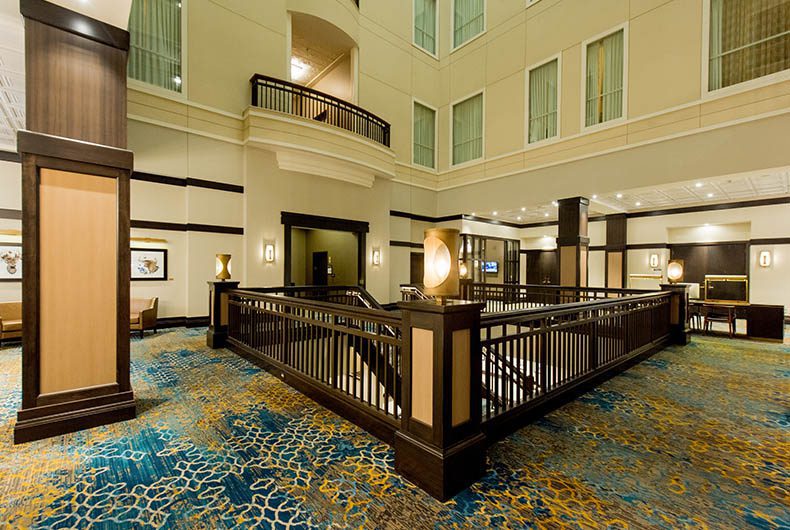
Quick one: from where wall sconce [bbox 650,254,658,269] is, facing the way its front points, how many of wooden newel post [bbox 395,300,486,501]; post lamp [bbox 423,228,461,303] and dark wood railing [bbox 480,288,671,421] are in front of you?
3

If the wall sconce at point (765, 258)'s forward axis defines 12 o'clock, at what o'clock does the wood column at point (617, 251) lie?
The wood column is roughly at 3 o'clock from the wall sconce.

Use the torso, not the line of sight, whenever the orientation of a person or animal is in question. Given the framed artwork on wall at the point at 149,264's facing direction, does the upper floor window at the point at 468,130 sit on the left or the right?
on its left

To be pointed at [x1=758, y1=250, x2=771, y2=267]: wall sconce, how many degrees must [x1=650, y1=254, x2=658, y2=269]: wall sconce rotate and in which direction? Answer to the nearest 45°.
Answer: approximately 90° to its left

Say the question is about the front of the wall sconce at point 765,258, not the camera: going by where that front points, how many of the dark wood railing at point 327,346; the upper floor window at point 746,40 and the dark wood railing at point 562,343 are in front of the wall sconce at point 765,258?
3

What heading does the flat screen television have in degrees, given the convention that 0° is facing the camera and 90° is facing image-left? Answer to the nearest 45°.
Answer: approximately 0°

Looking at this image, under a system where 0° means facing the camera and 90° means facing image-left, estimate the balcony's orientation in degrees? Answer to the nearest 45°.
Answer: approximately 315°

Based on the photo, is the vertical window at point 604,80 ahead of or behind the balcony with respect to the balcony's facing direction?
ahead

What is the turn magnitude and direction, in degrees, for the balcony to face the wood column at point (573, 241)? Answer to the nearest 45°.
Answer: approximately 45° to its left

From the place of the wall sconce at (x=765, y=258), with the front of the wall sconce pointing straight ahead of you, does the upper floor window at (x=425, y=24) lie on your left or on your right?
on your right
